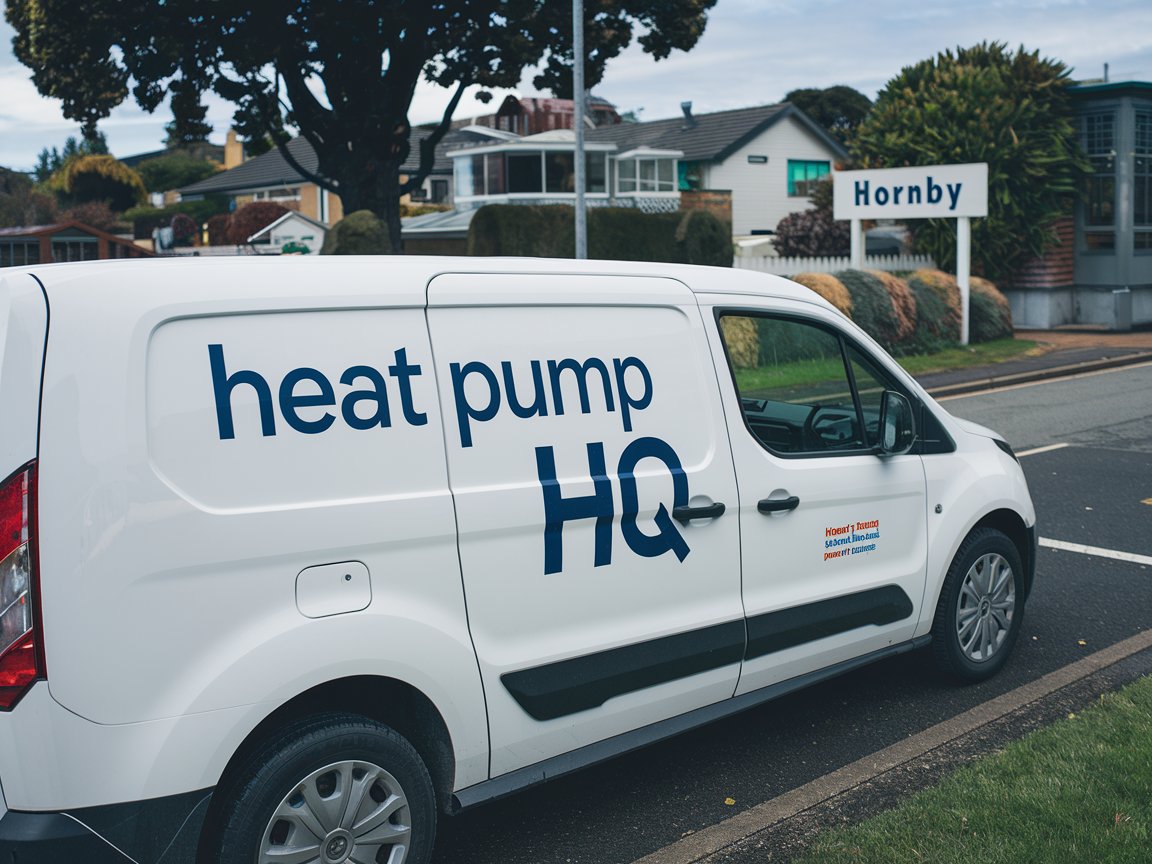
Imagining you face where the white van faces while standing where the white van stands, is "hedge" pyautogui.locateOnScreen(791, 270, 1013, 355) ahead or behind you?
ahead

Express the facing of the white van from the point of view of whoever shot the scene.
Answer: facing away from the viewer and to the right of the viewer

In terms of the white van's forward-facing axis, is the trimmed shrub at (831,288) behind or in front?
in front

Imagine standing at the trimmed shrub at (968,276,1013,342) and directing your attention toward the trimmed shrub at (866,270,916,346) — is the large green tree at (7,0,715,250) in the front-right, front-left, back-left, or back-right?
front-right

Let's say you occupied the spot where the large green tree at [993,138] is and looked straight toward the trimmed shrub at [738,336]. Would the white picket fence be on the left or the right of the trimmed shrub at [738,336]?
right

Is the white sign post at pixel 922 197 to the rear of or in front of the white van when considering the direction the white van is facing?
in front

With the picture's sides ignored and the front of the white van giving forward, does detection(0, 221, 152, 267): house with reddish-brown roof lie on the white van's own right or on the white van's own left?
on the white van's own left

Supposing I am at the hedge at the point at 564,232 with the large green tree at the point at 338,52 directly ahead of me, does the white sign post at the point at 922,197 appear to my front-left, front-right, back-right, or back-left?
back-left
